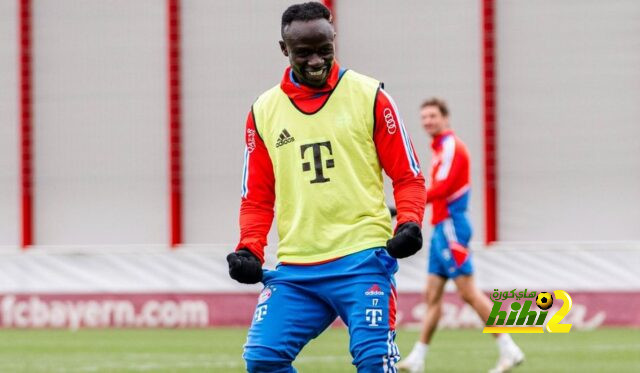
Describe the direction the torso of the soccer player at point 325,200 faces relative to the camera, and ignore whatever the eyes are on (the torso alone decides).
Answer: toward the camera

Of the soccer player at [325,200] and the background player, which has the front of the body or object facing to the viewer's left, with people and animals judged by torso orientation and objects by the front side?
the background player

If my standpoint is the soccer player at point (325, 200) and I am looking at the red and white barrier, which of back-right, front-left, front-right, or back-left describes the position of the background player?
front-right

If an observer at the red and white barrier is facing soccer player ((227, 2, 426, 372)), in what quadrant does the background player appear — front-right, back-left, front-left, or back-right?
front-left

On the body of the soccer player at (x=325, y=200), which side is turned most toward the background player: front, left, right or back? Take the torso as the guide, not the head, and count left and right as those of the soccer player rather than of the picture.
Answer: back

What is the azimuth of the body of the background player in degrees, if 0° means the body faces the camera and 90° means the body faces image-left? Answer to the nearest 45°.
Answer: approximately 90°

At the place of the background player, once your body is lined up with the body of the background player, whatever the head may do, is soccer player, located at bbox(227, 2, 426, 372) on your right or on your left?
on your left

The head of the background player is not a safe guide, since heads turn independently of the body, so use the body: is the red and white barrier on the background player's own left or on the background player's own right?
on the background player's own right

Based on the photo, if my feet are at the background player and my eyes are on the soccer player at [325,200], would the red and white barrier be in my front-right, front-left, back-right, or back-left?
back-right

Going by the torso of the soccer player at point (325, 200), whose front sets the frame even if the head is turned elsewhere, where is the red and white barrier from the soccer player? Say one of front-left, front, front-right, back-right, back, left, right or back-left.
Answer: back
